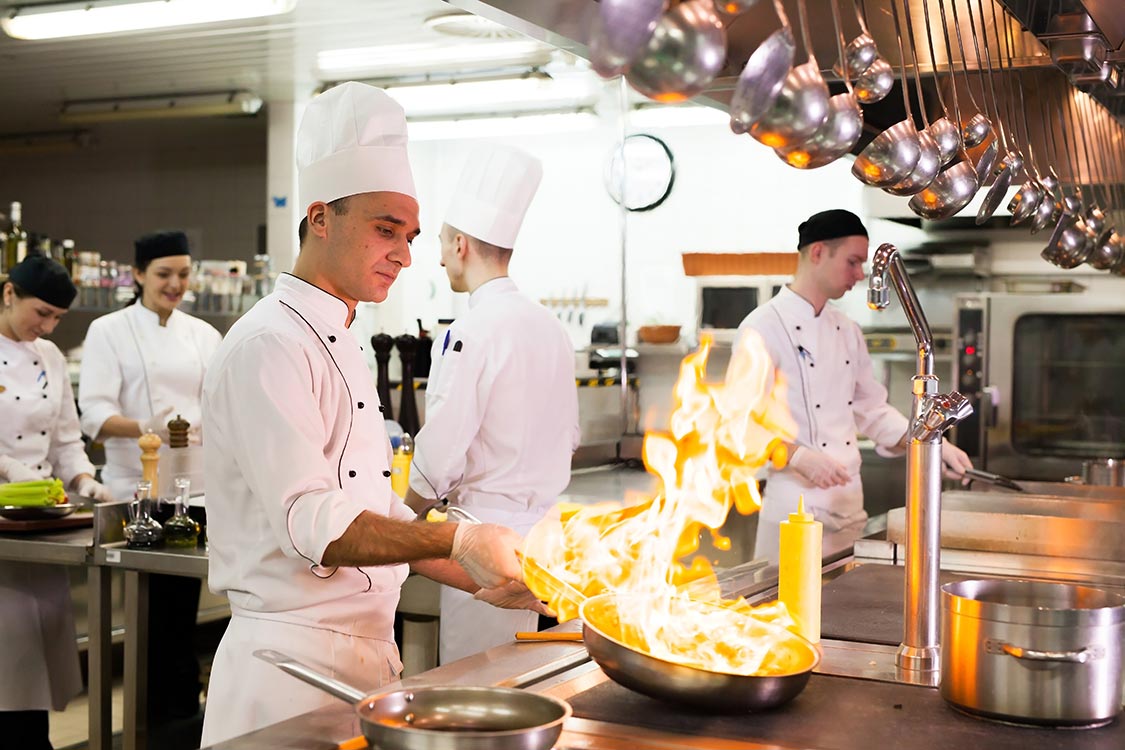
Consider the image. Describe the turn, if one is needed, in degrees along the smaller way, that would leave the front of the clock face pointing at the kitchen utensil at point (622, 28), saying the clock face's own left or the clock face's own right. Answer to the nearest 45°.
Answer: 0° — it already faces it

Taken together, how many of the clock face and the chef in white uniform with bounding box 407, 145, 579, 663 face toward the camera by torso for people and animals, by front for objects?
1

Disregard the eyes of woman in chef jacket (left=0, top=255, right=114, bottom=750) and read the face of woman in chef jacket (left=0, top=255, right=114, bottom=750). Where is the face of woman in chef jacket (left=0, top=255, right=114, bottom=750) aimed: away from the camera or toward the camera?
toward the camera

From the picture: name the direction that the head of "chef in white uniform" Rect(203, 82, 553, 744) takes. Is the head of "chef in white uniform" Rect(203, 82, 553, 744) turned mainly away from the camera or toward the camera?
toward the camera

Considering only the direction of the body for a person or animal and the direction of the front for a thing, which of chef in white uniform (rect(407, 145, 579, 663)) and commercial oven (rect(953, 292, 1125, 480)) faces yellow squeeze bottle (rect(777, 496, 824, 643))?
the commercial oven

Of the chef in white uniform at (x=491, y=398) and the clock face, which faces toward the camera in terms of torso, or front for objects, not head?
the clock face

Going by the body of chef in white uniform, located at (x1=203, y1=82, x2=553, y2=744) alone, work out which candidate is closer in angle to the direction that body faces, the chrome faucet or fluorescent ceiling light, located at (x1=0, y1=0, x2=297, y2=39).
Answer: the chrome faucet

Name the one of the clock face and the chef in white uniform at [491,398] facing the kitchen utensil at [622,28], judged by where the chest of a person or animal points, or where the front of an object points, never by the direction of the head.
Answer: the clock face

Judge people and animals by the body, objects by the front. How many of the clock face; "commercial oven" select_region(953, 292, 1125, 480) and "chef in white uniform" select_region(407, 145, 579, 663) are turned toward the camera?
2

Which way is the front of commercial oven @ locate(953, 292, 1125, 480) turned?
toward the camera

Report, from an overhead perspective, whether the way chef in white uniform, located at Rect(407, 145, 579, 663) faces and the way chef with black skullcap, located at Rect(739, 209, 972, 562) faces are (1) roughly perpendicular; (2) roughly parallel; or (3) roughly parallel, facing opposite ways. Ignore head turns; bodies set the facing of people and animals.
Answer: roughly parallel, facing opposite ways

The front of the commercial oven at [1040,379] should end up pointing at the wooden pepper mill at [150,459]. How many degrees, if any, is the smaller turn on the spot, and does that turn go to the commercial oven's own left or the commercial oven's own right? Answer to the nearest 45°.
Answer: approximately 45° to the commercial oven's own right

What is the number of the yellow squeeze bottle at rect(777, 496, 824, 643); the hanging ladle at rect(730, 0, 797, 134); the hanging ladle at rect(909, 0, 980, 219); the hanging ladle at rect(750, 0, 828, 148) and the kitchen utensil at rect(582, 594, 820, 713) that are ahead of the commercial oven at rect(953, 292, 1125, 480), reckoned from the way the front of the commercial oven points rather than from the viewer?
5
